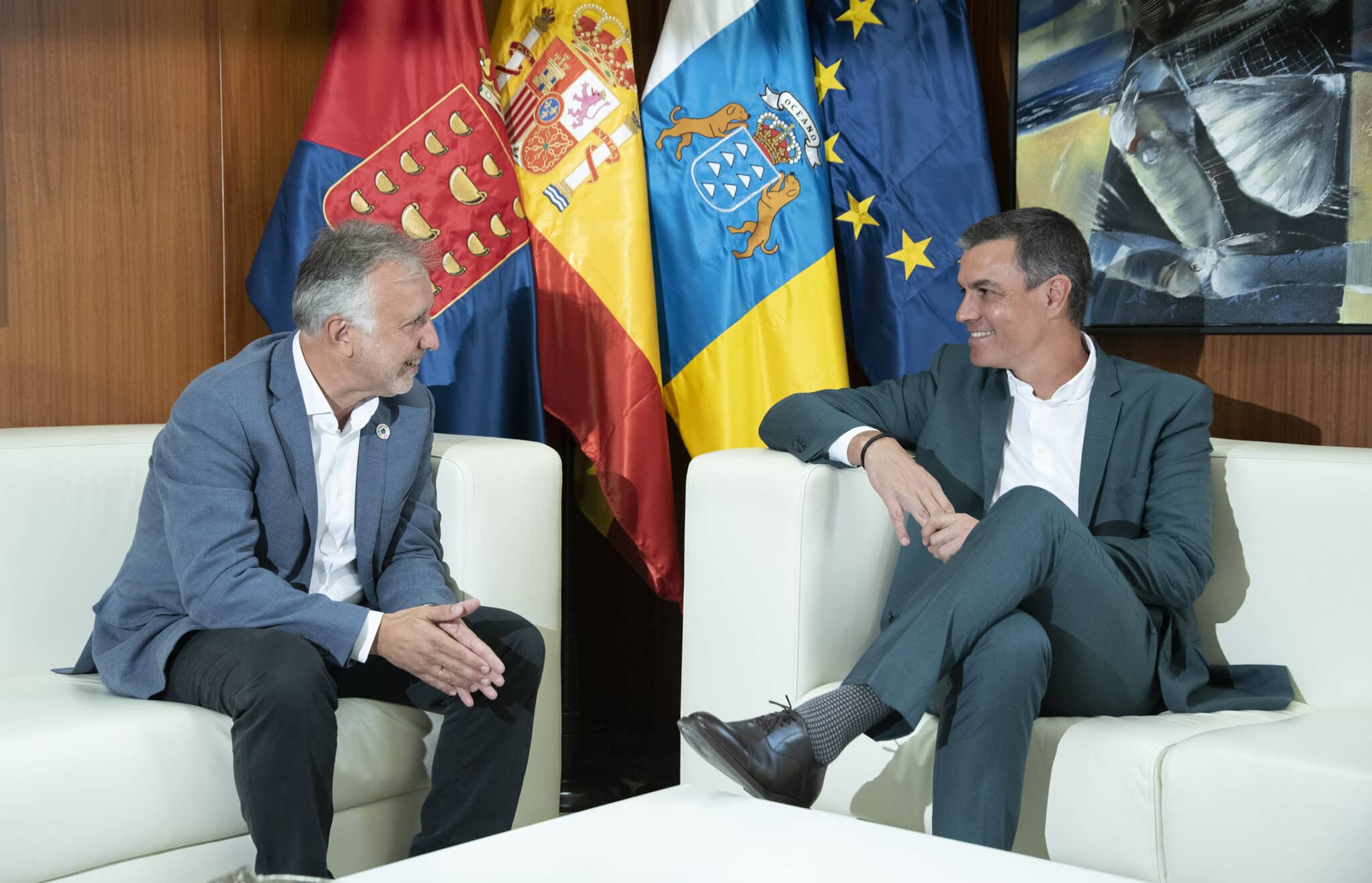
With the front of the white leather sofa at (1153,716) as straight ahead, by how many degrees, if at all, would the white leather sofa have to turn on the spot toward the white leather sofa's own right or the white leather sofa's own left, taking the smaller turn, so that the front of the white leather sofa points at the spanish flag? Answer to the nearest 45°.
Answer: approximately 90° to the white leather sofa's own right

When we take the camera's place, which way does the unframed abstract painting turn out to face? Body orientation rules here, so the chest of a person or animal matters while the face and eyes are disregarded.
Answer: facing the viewer

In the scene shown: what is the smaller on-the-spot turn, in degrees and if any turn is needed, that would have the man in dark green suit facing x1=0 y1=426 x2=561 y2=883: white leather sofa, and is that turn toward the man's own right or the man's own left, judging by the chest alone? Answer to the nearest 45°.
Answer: approximately 45° to the man's own right

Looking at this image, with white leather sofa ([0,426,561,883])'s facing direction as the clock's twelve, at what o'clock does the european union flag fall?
The european union flag is roughly at 10 o'clock from the white leather sofa.

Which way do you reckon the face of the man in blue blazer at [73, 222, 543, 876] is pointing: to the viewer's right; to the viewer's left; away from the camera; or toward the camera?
to the viewer's right

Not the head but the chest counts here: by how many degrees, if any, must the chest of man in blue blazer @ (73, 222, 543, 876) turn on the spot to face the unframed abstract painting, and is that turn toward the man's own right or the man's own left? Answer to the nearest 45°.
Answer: approximately 45° to the man's own left

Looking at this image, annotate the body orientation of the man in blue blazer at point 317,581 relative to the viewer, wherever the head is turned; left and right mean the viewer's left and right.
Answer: facing the viewer and to the right of the viewer

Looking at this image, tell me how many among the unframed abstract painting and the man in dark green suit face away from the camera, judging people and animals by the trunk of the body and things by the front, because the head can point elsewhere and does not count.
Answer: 0

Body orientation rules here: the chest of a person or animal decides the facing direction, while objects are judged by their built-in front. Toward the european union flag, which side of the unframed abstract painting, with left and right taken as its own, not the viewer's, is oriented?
right

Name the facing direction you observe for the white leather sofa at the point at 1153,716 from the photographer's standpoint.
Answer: facing the viewer and to the left of the viewer

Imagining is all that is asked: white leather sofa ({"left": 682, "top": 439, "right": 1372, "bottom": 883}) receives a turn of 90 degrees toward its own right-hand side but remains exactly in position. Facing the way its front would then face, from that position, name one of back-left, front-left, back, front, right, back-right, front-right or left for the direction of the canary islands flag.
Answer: front

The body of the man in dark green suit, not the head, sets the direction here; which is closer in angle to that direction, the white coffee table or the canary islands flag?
the white coffee table

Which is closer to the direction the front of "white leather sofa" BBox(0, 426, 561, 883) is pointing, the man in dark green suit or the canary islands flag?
the man in dark green suit

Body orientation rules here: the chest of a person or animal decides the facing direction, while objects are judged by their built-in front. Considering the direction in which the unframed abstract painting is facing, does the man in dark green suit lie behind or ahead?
ahead

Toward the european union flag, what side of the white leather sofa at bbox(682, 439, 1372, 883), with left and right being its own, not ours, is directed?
right
